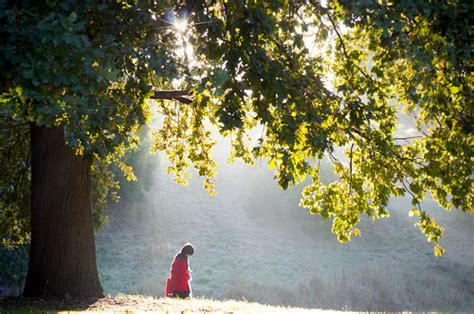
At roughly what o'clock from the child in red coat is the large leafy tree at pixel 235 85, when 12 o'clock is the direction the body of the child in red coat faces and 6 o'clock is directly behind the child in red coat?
The large leafy tree is roughly at 3 o'clock from the child in red coat.
